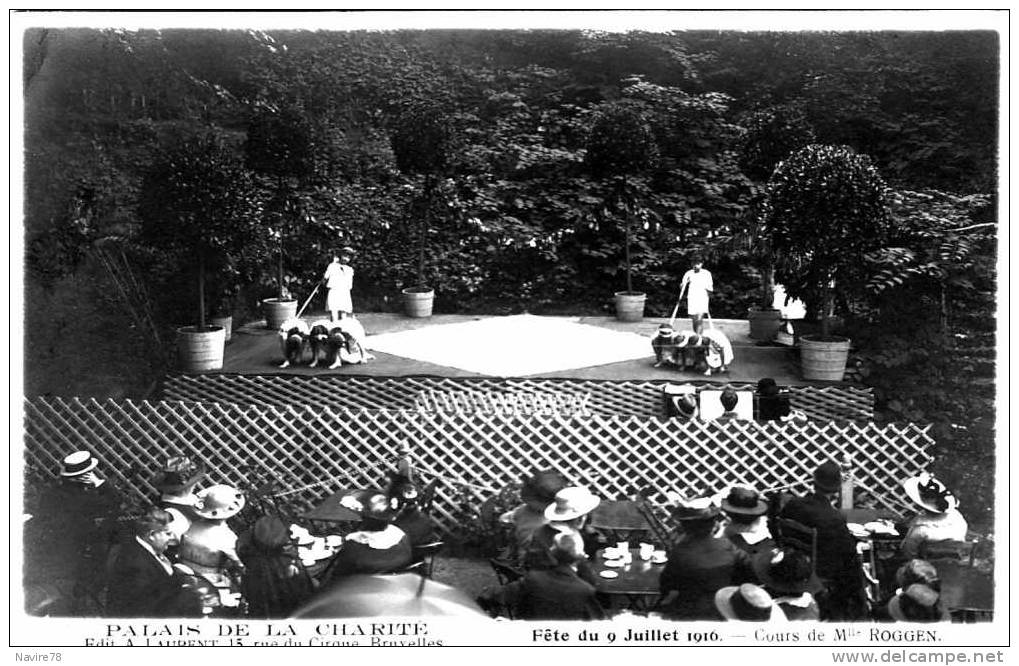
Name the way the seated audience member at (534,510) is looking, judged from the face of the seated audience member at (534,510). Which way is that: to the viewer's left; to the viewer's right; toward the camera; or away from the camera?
away from the camera

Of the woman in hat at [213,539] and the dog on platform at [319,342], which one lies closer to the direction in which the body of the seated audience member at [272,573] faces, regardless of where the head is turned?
the dog on platform

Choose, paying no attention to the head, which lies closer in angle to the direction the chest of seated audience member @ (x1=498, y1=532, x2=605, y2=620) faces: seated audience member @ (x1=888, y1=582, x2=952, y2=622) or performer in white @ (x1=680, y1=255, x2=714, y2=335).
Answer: the performer in white

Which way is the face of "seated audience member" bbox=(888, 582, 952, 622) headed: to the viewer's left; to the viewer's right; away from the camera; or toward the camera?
away from the camera

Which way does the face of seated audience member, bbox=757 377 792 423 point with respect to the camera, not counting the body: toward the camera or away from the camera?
away from the camera

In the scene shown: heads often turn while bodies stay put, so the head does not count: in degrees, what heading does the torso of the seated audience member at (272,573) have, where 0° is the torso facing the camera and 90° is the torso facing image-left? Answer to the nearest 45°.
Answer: approximately 180°

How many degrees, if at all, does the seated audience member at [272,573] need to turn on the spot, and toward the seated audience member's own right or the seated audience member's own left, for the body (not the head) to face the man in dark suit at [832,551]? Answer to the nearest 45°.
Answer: approximately 90° to the seated audience member's own right

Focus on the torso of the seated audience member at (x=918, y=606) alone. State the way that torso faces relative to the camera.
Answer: away from the camera
